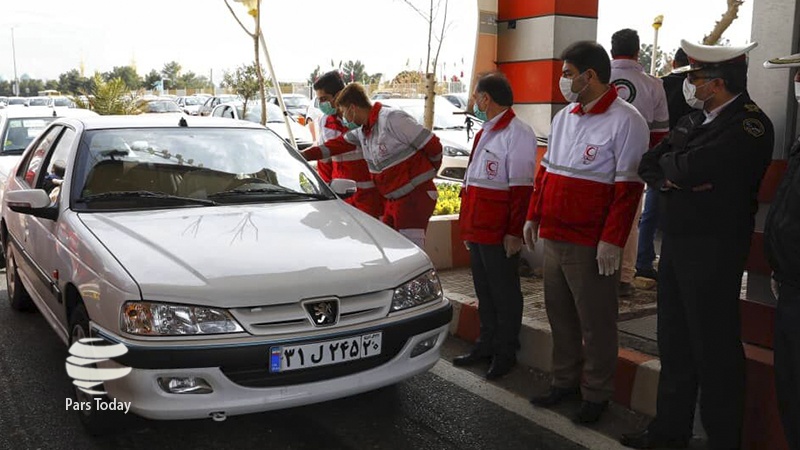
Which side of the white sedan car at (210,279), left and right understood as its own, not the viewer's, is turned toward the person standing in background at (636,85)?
left

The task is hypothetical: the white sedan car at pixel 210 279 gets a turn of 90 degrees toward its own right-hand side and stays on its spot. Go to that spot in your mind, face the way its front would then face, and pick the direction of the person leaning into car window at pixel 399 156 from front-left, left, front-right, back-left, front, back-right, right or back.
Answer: back

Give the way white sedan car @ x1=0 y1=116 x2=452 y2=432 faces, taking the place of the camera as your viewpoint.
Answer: facing the viewer and to the right of the viewer

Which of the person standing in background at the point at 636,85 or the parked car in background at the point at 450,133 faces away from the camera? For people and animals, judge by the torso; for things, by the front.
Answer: the person standing in background

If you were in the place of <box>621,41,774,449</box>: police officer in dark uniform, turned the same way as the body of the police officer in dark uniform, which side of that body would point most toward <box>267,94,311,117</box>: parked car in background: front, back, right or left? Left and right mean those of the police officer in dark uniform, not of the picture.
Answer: right

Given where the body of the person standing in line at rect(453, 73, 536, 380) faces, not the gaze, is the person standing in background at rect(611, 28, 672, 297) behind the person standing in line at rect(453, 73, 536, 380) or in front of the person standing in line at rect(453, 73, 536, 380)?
behind

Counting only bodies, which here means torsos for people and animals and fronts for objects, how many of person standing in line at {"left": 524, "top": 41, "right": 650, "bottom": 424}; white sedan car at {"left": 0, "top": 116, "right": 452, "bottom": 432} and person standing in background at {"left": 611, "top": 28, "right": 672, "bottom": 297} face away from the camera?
1

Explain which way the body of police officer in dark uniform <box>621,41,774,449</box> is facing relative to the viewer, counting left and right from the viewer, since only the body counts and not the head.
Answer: facing the viewer and to the left of the viewer

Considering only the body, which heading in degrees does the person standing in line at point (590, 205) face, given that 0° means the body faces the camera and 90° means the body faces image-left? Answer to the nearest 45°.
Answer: approximately 45°

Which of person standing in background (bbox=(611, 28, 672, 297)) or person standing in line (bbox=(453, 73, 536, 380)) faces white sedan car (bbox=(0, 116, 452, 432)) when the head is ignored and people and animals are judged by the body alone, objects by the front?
person standing in line (bbox=(453, 73, 536, 380))

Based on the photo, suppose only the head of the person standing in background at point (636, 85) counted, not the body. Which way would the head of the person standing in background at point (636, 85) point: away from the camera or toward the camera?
away from the camera
